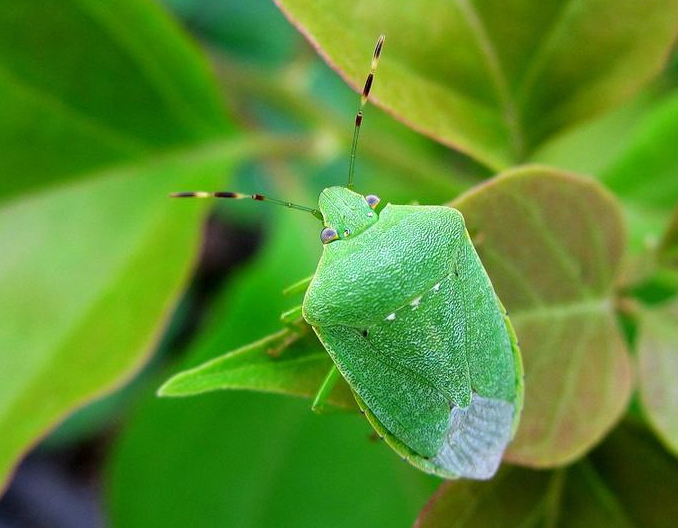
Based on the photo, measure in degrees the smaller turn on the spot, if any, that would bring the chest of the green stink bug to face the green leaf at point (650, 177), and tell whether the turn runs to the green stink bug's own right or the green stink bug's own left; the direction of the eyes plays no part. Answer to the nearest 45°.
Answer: approximately 90° to the green stink bug's own right

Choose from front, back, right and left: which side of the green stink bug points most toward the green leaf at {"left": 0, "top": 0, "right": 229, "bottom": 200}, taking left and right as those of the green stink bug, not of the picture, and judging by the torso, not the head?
front

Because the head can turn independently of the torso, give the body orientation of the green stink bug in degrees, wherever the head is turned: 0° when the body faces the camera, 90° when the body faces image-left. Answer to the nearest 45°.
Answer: approximately 135°

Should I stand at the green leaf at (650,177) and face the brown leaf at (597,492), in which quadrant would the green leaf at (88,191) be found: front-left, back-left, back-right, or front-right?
front-right

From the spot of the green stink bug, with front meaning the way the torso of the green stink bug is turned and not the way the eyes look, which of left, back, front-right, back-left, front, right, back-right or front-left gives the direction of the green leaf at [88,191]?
front

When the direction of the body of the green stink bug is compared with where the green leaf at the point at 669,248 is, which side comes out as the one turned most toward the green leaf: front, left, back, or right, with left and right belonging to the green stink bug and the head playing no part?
right
